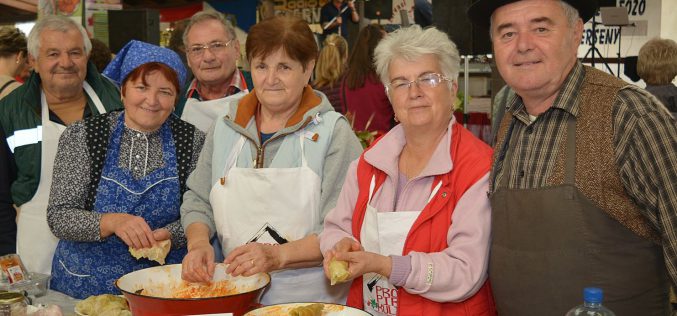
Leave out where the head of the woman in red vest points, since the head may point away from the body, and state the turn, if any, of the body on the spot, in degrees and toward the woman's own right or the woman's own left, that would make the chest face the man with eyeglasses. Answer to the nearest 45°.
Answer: approximately 90° to the woman's own right

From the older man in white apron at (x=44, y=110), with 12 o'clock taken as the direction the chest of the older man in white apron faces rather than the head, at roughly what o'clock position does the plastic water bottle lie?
The plastic water bottle is roughly at 11 o'clock from the older man in white apron.

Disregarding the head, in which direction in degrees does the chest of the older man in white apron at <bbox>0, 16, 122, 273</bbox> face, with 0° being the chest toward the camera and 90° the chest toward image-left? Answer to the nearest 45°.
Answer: approximately 0°

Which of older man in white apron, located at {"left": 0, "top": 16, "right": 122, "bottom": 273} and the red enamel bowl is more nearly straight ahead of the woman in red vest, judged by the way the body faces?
the red enamel bowl

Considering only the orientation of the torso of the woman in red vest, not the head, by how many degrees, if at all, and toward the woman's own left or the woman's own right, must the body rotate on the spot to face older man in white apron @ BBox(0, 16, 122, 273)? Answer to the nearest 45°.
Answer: approximately 90° to the woman's own right

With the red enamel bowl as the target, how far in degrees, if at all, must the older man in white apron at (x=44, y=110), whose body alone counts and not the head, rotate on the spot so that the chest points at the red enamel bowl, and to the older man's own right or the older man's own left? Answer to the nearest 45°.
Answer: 0° — they already face it

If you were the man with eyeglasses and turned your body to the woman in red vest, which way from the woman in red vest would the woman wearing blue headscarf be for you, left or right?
right
